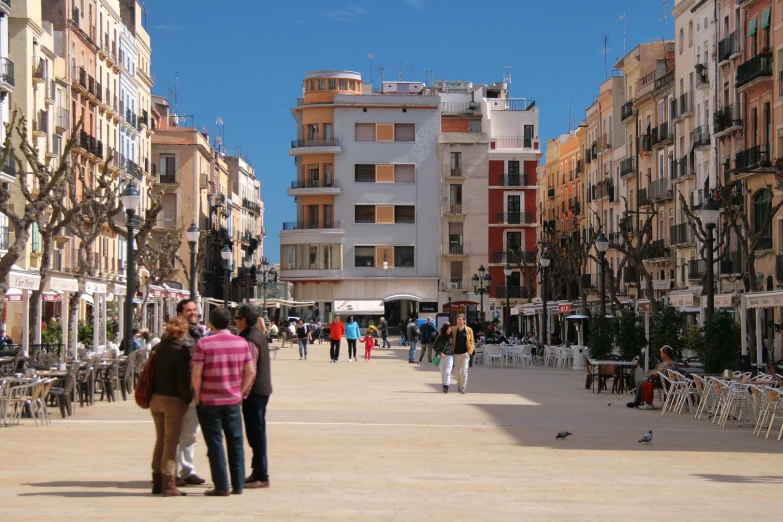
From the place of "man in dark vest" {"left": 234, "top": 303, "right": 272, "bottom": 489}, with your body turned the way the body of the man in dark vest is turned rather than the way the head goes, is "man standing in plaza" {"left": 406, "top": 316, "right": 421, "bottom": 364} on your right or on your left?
on your right

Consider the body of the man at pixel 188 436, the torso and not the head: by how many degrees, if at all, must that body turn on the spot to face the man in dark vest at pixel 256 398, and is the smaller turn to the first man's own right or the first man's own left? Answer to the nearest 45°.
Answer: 0° — they already face them

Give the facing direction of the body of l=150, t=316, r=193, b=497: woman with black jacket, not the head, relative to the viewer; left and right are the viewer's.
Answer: facing away from the viewer and to the right of the viewer

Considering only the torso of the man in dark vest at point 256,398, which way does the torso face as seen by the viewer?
to the viewer's left

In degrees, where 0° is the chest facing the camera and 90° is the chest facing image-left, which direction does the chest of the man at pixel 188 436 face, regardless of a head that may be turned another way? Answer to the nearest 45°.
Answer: approximately 315°

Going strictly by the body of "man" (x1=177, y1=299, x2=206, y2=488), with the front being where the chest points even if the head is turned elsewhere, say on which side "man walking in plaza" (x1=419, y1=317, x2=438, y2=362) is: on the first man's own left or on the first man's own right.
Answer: on the first man's own left

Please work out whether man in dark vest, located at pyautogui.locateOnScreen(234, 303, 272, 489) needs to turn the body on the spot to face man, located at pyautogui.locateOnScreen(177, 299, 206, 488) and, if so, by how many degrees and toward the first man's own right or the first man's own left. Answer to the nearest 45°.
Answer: approximately 45° to the first man's own right

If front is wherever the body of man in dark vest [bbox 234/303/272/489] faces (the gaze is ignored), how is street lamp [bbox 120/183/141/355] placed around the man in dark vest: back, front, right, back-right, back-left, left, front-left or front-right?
right

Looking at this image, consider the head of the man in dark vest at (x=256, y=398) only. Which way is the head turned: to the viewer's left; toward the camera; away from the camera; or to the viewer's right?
to the viewer's left

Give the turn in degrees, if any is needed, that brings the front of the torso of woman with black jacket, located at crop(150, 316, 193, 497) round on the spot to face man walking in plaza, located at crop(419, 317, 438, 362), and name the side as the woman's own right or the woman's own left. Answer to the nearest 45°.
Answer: approximately 45° to the woman's own left
